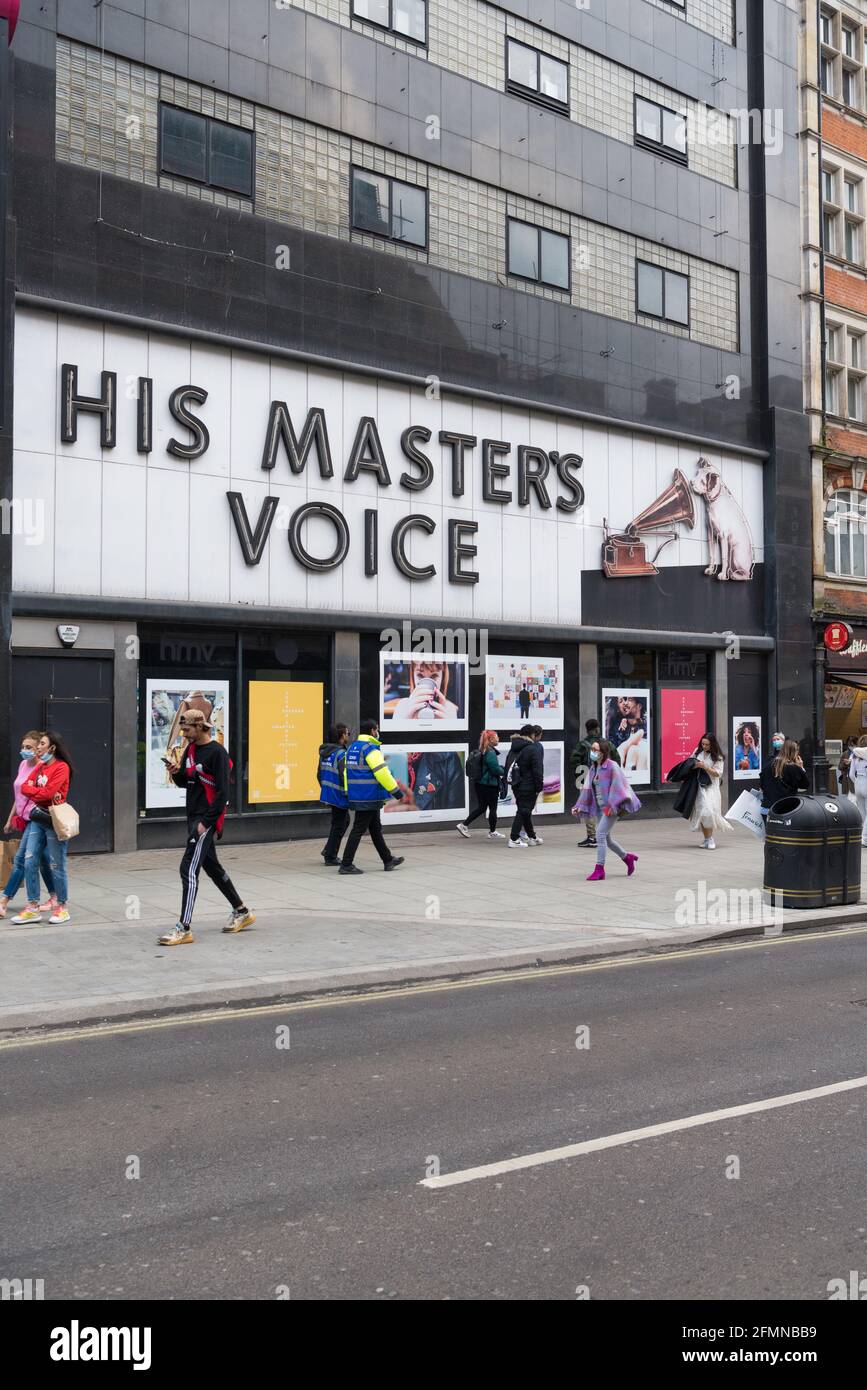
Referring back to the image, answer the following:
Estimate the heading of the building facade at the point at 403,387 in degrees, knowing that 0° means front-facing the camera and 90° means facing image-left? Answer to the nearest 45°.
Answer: approximately 315°

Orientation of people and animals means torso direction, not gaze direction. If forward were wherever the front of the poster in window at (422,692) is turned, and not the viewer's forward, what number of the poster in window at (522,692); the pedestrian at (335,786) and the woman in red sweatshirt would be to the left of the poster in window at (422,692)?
1

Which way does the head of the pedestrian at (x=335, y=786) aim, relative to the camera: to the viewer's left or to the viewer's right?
to the viewer's right

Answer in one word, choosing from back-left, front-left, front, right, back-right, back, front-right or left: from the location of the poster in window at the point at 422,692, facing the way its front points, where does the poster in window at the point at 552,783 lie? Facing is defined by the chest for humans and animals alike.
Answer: left

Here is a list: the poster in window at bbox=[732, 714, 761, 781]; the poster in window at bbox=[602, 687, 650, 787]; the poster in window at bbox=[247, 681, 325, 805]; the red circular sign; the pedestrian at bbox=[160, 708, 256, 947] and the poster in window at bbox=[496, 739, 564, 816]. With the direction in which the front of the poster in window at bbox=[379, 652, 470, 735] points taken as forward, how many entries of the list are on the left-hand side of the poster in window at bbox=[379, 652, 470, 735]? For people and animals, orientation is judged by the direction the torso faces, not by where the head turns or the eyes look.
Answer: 4
